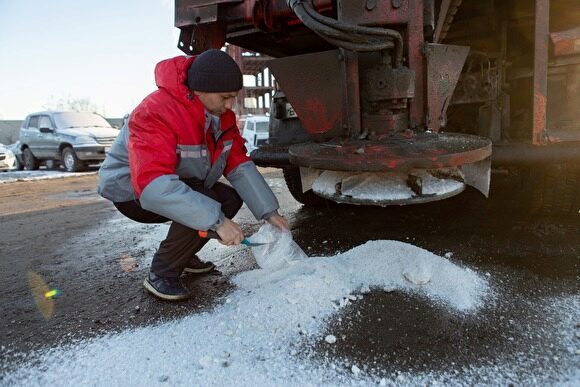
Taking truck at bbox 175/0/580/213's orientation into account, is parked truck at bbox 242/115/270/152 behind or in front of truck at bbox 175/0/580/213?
in front

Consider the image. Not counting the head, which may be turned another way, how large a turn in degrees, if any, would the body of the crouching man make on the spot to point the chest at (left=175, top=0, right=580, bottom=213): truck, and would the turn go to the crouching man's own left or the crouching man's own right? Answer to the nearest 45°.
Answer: approximately 45° to the crouching man's own left

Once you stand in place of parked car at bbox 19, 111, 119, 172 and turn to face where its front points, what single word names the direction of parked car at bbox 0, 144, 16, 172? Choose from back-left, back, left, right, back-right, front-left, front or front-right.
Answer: back

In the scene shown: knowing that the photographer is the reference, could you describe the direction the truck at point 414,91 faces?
facing away from the viewer

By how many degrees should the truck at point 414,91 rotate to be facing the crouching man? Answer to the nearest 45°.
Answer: approximately 135° to its left

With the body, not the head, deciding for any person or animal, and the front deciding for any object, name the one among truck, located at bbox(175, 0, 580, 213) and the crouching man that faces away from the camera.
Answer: the truck

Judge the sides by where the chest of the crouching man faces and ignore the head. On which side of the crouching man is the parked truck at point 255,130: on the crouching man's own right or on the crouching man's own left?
on the crouching man's own left

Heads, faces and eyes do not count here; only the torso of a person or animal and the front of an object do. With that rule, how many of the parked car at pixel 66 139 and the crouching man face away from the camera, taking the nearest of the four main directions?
0

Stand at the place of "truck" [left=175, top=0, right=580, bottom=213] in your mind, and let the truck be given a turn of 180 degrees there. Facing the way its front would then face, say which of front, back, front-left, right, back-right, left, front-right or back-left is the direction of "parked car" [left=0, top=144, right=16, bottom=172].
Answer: back-right

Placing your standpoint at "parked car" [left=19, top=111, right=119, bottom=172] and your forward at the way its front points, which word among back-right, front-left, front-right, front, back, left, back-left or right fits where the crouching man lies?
front-right

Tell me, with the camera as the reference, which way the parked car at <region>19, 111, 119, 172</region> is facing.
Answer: facing the viewer and to the right of the viewer
